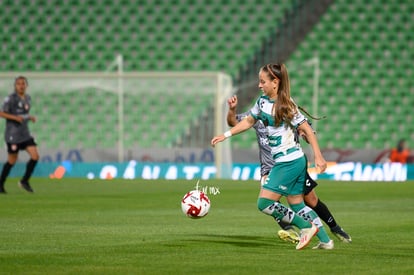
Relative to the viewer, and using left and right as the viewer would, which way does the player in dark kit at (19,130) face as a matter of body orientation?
facing the viewer and to the right of the viewer

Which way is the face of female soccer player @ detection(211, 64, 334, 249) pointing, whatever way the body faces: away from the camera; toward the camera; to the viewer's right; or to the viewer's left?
to the viewer's left

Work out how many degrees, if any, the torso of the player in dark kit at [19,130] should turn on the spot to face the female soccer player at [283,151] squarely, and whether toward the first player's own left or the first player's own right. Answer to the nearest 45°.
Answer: approximately 45° to the first player's own right

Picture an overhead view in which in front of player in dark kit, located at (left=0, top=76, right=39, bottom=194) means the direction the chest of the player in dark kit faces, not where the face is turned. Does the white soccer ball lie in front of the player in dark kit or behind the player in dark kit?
in front
